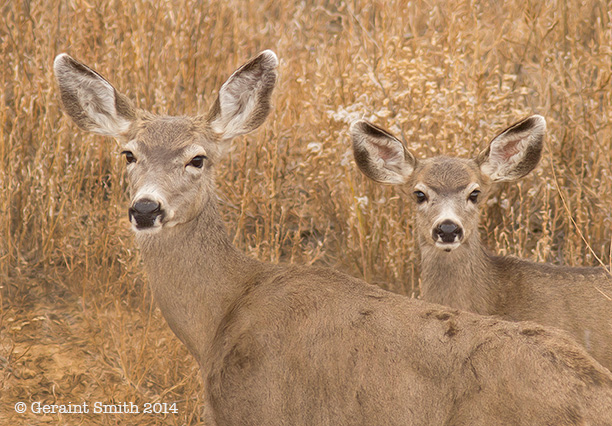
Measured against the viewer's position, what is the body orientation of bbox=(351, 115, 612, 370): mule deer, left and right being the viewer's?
facing to the left of the viewer

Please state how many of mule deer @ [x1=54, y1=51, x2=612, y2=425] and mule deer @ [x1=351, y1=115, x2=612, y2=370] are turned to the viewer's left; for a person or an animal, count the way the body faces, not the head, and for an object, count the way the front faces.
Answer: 2

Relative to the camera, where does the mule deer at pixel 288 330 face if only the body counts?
to the viewer's left

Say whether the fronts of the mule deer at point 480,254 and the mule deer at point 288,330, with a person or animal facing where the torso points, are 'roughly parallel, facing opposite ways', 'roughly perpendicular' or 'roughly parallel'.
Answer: roughly parallel

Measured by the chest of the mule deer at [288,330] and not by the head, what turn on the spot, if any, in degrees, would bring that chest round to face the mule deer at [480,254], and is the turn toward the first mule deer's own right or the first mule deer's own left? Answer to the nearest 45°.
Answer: approximately 135° to the first mule deer's own right
